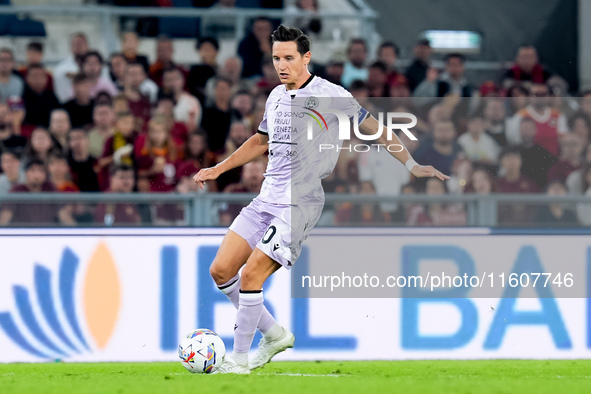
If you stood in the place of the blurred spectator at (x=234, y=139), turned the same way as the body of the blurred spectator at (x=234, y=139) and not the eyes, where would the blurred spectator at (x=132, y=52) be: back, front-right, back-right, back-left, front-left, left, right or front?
back-right

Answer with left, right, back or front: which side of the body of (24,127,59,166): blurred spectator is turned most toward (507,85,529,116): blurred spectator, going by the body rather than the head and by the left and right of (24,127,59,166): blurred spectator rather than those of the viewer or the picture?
left

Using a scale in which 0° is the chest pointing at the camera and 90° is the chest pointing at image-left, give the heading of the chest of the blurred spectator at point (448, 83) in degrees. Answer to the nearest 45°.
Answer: approximately 0°

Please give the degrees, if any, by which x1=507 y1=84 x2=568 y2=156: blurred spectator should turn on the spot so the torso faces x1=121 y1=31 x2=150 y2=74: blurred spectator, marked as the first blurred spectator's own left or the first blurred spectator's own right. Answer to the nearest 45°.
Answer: approximately 90° to the first blurred spectator's own right

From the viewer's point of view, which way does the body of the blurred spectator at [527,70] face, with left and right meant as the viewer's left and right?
facing the viewer

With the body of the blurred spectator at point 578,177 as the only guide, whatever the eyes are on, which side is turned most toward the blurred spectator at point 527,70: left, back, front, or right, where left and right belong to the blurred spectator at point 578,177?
back

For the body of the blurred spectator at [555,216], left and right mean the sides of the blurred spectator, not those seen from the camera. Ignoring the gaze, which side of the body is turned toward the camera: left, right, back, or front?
front

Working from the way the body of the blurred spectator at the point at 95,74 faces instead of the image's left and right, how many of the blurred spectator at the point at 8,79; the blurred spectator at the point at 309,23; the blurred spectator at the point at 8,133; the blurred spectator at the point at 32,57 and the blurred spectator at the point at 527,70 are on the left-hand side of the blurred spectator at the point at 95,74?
2

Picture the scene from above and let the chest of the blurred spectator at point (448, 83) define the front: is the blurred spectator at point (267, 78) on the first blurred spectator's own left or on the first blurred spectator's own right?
on the first blurred spectator's own right

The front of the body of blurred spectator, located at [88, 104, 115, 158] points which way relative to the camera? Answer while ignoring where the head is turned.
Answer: toward the camera

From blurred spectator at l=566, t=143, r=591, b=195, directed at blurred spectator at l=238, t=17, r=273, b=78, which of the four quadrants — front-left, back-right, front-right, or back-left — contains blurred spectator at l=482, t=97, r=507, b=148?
front-right

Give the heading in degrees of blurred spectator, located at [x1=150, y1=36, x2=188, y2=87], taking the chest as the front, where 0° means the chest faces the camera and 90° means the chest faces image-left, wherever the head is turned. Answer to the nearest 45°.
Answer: approximately 0°

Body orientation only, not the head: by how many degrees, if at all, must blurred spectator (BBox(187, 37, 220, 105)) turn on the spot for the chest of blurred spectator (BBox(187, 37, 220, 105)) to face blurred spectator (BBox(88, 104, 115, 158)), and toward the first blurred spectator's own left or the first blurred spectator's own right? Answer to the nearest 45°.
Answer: approximately 45° to the first blurred spectator's own right

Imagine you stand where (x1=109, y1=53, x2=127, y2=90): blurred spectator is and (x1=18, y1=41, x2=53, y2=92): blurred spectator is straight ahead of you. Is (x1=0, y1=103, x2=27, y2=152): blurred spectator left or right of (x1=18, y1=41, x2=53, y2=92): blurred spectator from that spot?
left

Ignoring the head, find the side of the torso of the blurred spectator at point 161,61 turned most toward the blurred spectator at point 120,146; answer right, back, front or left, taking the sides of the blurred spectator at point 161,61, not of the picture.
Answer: front
